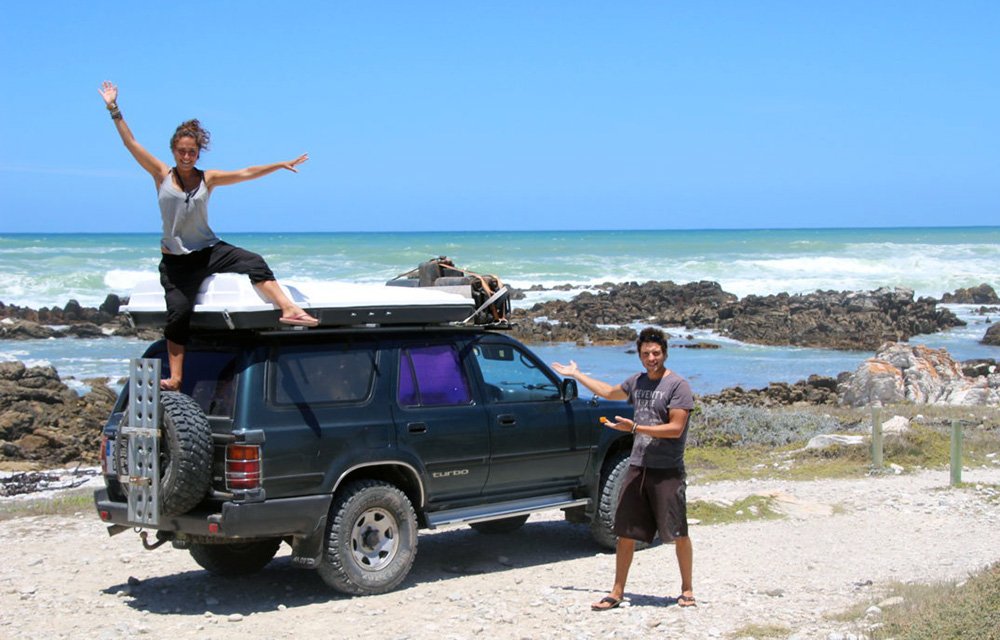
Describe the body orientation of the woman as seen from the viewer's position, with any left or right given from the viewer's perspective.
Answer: facing the viewer

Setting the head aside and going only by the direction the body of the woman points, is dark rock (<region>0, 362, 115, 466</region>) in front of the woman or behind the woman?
behind

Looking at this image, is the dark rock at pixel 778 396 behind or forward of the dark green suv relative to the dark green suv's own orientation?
forward

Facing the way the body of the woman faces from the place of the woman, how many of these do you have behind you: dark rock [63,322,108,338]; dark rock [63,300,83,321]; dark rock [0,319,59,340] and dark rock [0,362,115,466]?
4

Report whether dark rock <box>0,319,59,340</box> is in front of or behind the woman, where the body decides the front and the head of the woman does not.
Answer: behind

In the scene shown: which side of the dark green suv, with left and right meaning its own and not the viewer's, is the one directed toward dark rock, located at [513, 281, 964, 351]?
front

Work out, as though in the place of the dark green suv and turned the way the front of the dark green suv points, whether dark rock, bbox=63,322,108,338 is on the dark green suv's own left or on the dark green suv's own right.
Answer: on the dark green suv's own left

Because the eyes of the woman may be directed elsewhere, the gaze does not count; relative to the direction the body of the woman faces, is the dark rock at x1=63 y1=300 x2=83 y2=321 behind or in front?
behind

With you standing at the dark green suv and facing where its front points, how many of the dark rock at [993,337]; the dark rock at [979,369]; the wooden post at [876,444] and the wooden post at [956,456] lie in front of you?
4

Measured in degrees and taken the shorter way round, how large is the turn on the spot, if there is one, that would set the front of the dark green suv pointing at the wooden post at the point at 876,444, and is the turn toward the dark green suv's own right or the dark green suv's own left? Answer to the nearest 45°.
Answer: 0° — it already faces it

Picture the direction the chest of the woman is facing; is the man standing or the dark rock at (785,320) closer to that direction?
the man standing

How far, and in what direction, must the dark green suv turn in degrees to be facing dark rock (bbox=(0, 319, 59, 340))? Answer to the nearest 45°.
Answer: approximately 45° to its left

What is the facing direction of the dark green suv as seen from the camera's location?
facing away from the viewer and to the right of the viewer
